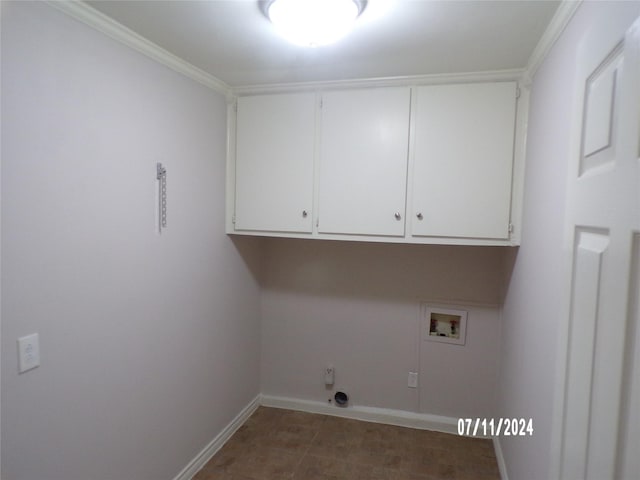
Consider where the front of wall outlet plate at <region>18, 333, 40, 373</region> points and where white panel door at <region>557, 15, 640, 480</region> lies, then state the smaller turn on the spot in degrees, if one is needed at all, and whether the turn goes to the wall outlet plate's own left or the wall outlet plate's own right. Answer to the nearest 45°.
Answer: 0° — it already faces it

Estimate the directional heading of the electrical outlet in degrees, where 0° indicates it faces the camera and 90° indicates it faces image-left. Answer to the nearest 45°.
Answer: approximately 0°
